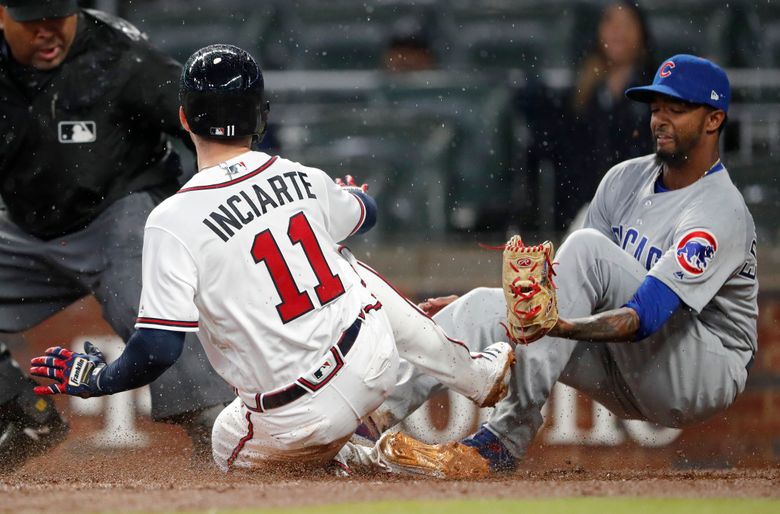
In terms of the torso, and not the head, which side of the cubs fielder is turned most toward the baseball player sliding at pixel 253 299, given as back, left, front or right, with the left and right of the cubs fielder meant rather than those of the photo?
front

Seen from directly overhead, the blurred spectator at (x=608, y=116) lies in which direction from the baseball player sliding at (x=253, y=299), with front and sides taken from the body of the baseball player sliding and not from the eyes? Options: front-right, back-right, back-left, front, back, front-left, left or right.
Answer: front-right

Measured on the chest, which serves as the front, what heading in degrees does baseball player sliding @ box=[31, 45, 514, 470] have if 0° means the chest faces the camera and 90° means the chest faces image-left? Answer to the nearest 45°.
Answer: approximately 180°

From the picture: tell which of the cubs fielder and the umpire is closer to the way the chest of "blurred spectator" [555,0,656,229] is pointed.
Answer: the cubs fielder

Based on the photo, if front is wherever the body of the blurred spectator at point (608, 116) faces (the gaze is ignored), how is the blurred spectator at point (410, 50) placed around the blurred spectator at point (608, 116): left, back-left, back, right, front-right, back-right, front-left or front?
back-right

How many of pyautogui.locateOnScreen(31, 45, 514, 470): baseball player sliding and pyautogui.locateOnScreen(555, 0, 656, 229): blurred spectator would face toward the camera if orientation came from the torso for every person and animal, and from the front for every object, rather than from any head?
1

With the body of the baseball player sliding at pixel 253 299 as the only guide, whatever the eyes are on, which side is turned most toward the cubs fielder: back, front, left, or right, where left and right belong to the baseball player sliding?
right

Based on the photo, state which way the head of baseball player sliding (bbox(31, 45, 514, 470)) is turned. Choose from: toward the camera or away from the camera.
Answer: away from the camera

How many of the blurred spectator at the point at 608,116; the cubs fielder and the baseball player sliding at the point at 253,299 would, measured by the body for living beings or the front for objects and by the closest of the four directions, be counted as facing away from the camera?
1

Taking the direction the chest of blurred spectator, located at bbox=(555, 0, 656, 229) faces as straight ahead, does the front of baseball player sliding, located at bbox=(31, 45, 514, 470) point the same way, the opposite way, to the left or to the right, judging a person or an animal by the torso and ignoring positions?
the opposite way

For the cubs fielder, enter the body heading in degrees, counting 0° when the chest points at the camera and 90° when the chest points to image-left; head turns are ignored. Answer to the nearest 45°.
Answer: approximately 45°

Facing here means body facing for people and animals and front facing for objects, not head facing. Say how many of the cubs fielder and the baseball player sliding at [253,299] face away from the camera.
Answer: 1
